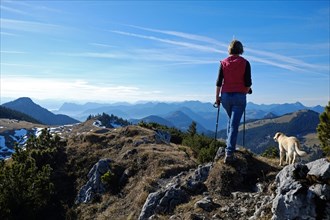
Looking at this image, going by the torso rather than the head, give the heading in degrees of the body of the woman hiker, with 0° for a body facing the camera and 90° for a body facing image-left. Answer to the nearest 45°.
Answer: approximately 180°

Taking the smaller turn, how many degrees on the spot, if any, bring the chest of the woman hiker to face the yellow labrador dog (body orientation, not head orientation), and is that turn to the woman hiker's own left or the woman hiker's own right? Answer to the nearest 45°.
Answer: approximately 45° to the woman hiker's own right
